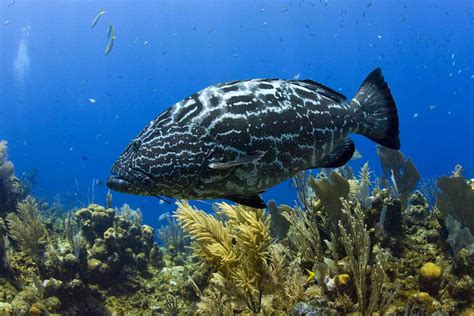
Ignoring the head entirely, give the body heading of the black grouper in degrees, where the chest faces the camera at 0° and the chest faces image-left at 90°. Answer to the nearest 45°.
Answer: approximately 90°

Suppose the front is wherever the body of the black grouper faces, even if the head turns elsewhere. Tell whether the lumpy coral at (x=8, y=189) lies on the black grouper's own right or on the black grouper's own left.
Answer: on the black grouper's own right

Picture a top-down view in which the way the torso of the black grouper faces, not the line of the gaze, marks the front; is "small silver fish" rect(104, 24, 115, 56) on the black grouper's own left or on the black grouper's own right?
on the black grouper's own right
